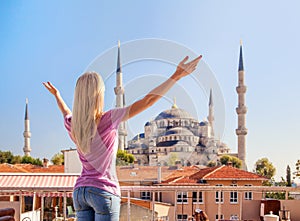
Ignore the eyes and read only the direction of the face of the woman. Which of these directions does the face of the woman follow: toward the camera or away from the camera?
away from the camera

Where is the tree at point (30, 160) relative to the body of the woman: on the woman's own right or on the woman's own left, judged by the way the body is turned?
on the woman's own left

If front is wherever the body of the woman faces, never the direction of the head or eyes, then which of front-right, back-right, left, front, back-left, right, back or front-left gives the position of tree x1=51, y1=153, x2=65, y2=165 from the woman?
front-left

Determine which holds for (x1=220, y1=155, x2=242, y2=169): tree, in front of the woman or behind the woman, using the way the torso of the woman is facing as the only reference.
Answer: in front

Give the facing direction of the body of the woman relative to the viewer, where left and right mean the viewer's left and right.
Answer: facing away from the viewer and to the right of the viewer

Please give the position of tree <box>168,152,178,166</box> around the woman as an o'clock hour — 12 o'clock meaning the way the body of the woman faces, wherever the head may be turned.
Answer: The tree is roughly at 11 o'clock from the woman.

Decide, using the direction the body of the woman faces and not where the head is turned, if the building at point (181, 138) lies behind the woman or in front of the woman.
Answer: in front

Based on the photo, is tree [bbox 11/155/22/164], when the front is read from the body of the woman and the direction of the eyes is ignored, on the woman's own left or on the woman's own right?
on the woman's own left
